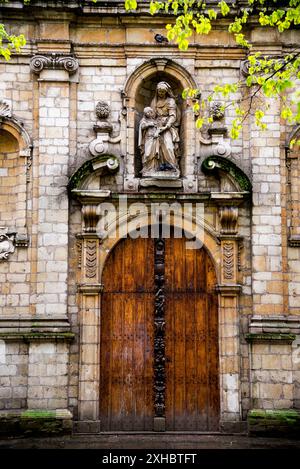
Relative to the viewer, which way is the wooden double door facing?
toward the camera

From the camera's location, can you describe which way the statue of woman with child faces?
facing the viewer

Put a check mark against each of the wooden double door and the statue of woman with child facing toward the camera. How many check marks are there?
2
